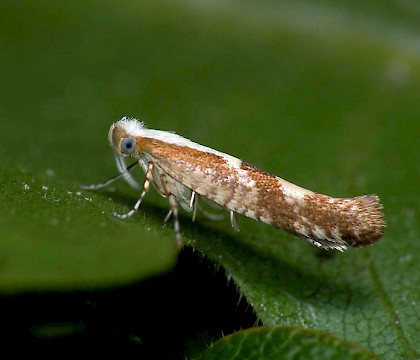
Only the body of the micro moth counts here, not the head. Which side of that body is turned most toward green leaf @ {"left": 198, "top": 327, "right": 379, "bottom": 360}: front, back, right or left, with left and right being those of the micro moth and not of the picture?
left

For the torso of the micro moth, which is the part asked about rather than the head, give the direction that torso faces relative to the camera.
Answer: to the viewer's left
